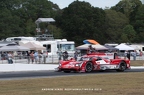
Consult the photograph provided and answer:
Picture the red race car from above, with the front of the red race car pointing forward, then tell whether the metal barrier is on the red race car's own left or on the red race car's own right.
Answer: on the red race car's own right

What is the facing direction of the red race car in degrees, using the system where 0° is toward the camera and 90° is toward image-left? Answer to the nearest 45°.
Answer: approximately 45°
